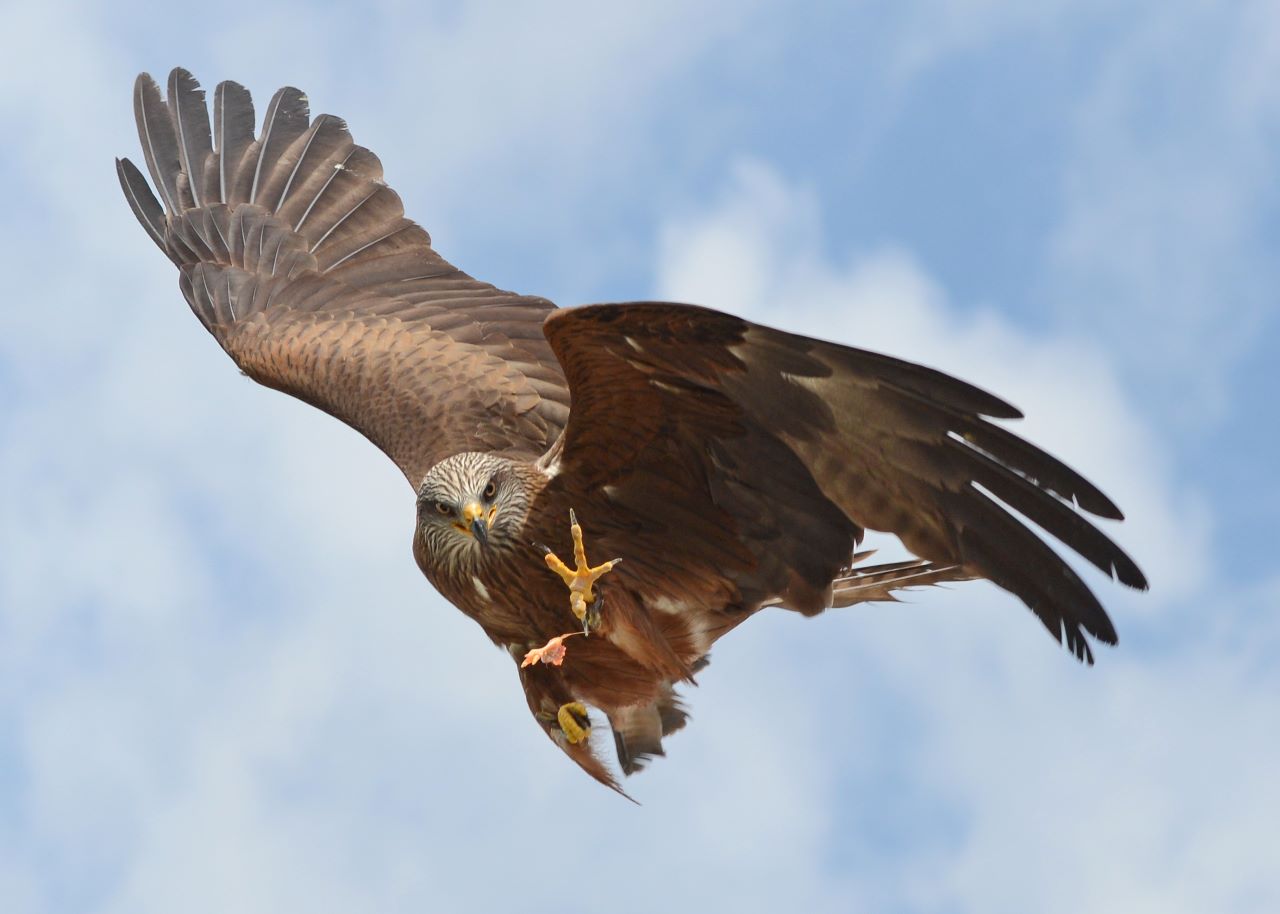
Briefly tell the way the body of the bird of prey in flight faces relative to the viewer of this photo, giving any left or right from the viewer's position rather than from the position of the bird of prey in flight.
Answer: facing the viewer and to the left of the viewer
